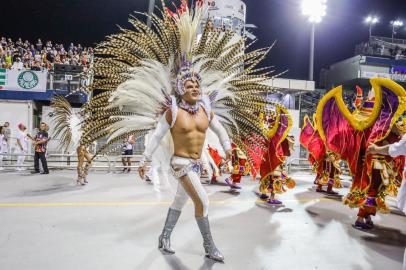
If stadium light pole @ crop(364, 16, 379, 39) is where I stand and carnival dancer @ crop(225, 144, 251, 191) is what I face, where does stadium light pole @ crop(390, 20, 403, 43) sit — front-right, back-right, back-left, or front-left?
back-left

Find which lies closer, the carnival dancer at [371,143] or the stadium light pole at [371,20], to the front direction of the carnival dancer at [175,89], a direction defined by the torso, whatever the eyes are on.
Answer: the carnival dancer

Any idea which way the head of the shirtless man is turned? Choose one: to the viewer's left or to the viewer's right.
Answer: to the viewer's right

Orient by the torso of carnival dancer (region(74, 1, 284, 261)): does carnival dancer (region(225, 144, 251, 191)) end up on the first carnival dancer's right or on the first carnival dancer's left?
on the first carnival dancer's left

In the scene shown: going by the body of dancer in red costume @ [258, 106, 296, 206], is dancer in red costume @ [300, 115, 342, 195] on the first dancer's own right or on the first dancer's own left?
on the first dancer's own left
